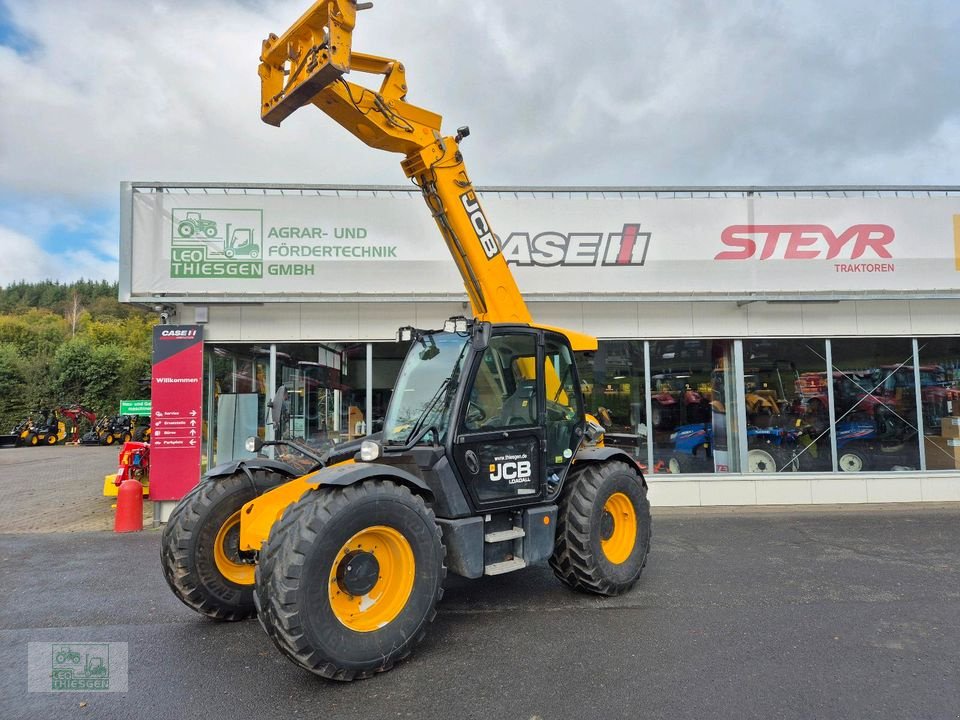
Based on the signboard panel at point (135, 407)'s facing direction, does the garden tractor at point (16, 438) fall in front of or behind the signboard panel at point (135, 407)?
behind

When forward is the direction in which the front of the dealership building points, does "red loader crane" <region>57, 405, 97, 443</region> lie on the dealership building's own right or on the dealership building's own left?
on the dealership building's own right

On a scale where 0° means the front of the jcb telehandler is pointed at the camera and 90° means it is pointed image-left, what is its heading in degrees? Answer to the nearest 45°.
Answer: approximately 45°

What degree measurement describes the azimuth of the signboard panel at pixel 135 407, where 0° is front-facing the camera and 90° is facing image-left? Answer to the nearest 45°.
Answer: approximately 0°

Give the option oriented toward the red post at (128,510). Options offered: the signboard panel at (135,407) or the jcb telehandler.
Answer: the signboard panel

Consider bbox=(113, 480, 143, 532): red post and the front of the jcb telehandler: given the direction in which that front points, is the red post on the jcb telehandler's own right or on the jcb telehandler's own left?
on the jcb telehandler's own right

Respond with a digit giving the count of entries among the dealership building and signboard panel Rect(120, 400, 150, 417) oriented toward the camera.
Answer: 2

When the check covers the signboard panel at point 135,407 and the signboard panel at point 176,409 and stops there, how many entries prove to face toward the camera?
2
